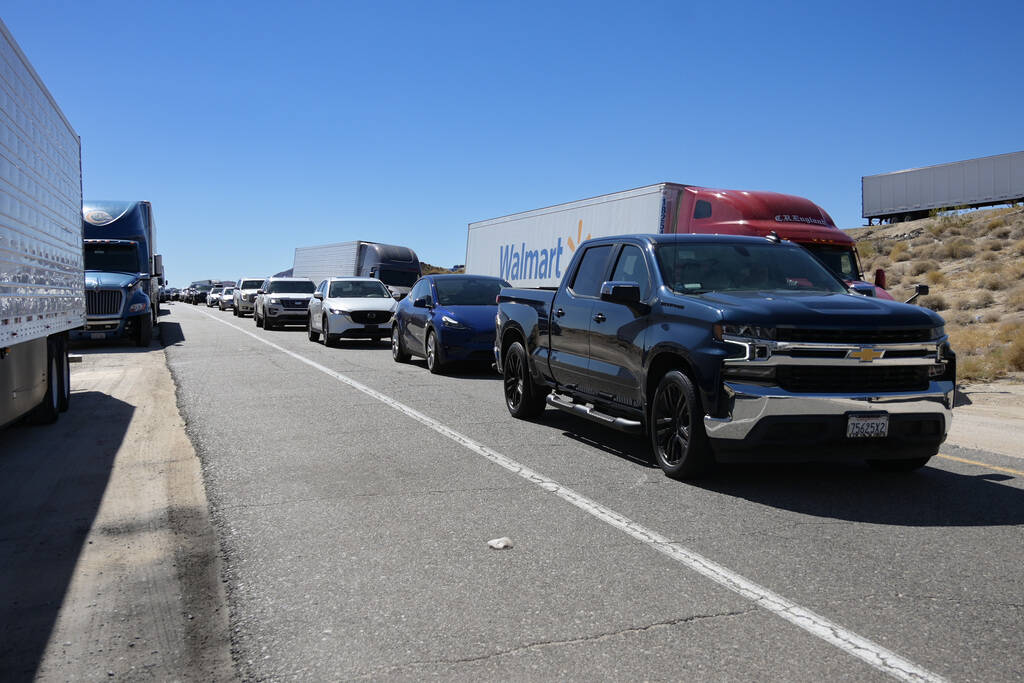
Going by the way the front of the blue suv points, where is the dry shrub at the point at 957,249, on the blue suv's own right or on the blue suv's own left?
on the blue suv's own left

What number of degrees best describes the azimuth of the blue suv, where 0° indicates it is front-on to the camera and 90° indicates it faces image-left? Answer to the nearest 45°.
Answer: approximately 315°

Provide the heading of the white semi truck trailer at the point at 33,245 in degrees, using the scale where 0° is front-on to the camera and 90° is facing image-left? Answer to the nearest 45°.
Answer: approximately 0°

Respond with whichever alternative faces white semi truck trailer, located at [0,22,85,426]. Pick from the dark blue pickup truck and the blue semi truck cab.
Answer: the blue semi truck cab

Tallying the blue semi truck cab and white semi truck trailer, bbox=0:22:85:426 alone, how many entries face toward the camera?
2

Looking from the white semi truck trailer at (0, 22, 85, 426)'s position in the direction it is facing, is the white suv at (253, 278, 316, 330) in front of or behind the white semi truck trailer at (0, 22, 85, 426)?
behind

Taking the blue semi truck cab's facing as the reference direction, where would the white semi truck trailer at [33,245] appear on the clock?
The white semi truck trailer is roughly at 12 o'clock from the blue semi truck cab.

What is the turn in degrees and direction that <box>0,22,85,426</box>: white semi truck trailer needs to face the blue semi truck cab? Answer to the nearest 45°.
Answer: approximately 180°

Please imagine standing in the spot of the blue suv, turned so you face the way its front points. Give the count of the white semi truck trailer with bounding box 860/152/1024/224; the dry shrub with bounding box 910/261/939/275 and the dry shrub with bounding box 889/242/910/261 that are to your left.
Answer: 3
